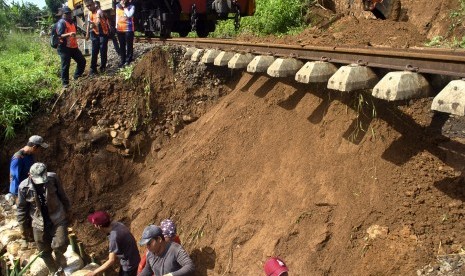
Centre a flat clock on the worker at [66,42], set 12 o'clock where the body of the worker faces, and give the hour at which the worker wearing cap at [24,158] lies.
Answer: The worker wearing cap is roughly at 2 o'clock from the worker.

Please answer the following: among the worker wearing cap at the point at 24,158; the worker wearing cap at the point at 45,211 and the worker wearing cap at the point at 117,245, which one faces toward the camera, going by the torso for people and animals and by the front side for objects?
the worker wearing cap at the point at 45,211

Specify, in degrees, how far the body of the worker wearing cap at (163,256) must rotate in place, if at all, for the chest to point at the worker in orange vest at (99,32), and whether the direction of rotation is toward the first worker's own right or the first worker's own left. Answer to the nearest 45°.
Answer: approximately 135° to the first worker's own right

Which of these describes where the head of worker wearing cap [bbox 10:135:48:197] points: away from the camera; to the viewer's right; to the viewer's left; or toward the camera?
to the viewer's right

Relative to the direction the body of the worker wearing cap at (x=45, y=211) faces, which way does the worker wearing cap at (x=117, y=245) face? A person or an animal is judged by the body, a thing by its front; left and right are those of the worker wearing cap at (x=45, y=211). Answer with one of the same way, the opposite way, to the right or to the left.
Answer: to the right

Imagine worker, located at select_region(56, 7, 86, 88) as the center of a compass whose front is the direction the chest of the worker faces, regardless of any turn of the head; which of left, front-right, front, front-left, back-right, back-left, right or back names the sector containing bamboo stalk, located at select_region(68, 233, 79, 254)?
front-right

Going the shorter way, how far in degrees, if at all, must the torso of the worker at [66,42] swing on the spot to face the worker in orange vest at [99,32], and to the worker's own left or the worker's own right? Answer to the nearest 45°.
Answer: approximately 90° to the worker's own left

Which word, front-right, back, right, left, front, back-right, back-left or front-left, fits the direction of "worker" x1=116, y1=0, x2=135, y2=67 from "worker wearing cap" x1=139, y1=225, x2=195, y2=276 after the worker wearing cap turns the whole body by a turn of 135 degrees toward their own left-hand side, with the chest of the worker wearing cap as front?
left

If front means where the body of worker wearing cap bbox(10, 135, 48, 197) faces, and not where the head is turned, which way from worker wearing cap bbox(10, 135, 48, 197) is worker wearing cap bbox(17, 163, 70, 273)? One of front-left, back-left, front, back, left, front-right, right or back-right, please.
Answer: right

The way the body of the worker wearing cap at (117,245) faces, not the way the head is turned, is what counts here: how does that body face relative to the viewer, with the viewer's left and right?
facing to the left of the viewer

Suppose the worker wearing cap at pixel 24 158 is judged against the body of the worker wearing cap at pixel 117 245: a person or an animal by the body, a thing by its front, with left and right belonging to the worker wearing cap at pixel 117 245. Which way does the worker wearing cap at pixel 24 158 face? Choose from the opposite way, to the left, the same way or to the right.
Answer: the opposite way

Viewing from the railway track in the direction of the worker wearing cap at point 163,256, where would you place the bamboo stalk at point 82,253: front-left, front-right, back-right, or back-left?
front-right

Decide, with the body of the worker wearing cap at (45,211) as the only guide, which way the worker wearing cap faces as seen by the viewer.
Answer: toward the camera

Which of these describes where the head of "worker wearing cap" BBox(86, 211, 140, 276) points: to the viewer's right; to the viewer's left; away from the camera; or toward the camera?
to the viewer's left

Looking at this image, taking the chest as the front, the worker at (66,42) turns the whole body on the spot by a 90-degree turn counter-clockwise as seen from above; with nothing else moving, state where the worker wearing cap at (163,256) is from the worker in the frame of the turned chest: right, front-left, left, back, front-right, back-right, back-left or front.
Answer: back-right

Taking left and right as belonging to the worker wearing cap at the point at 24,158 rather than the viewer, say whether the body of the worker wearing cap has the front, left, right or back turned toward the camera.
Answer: right

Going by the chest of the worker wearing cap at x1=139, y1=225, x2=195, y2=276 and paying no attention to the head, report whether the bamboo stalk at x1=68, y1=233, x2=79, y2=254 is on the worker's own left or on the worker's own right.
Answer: on the worker's own right

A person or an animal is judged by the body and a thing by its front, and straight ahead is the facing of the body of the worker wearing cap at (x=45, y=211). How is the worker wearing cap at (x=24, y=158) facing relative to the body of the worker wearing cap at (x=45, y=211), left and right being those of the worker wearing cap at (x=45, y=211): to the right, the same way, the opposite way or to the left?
to the left

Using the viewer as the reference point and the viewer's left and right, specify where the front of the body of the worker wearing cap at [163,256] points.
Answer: facing the viewer and to the left of the viewer

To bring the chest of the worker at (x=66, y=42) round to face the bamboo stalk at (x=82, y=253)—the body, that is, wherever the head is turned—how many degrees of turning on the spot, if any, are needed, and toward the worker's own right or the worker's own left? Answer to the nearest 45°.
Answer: approximately 45° to the worker's own right
